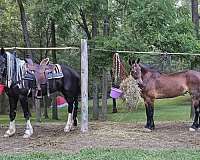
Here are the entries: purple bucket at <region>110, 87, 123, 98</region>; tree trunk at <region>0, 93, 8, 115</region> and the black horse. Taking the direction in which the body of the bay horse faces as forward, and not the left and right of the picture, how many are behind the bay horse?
0

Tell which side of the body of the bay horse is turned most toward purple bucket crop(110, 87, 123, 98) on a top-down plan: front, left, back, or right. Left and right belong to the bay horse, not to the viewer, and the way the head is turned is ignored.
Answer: front

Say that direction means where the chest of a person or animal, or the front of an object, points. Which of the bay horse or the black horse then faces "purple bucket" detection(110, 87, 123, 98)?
the bay horse

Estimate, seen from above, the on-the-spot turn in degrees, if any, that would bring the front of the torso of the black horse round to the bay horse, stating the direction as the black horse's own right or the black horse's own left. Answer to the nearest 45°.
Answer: approximately 135° to the black horse's own left

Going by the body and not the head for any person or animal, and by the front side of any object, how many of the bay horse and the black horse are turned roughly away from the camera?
0

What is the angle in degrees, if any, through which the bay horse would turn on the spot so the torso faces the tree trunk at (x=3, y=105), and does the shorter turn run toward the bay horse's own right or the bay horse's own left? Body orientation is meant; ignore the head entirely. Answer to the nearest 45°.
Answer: approximately 45° to the bay horse's own right

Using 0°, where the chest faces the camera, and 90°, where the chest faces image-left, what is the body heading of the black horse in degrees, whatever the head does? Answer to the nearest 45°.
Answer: approximately 45°

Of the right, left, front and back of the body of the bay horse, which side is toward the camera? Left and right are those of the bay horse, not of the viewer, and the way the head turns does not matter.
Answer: left

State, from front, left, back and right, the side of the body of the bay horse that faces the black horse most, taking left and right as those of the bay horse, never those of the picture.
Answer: front
